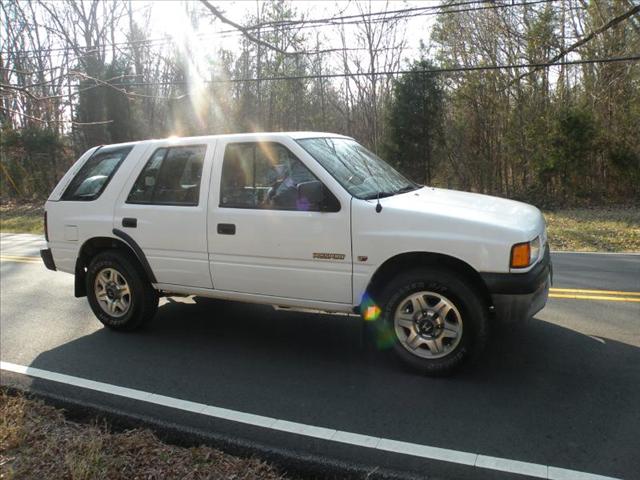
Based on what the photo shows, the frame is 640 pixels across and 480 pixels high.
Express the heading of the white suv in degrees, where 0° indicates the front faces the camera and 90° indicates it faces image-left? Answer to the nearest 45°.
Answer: approximately 315°

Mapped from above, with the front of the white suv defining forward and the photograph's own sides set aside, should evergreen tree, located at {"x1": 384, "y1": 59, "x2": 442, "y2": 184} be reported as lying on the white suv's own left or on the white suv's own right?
on the white suv's own left
